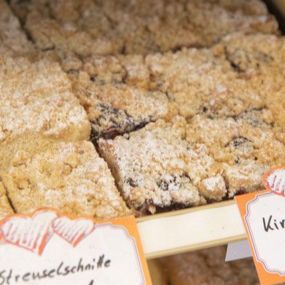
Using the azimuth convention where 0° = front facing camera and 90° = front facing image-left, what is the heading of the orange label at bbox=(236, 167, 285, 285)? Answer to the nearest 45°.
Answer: approximately 0°

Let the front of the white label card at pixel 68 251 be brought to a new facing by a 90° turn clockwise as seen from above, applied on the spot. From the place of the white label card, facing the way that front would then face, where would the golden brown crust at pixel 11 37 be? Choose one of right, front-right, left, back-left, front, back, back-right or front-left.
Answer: right

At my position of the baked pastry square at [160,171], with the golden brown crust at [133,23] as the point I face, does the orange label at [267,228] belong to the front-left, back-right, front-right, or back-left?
back-right

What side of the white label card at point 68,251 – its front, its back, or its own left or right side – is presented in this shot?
front

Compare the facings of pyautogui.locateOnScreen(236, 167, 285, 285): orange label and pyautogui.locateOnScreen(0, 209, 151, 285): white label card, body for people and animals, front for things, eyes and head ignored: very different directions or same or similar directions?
same or similar directions

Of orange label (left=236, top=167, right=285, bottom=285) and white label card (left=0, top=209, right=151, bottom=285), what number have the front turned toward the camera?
2
